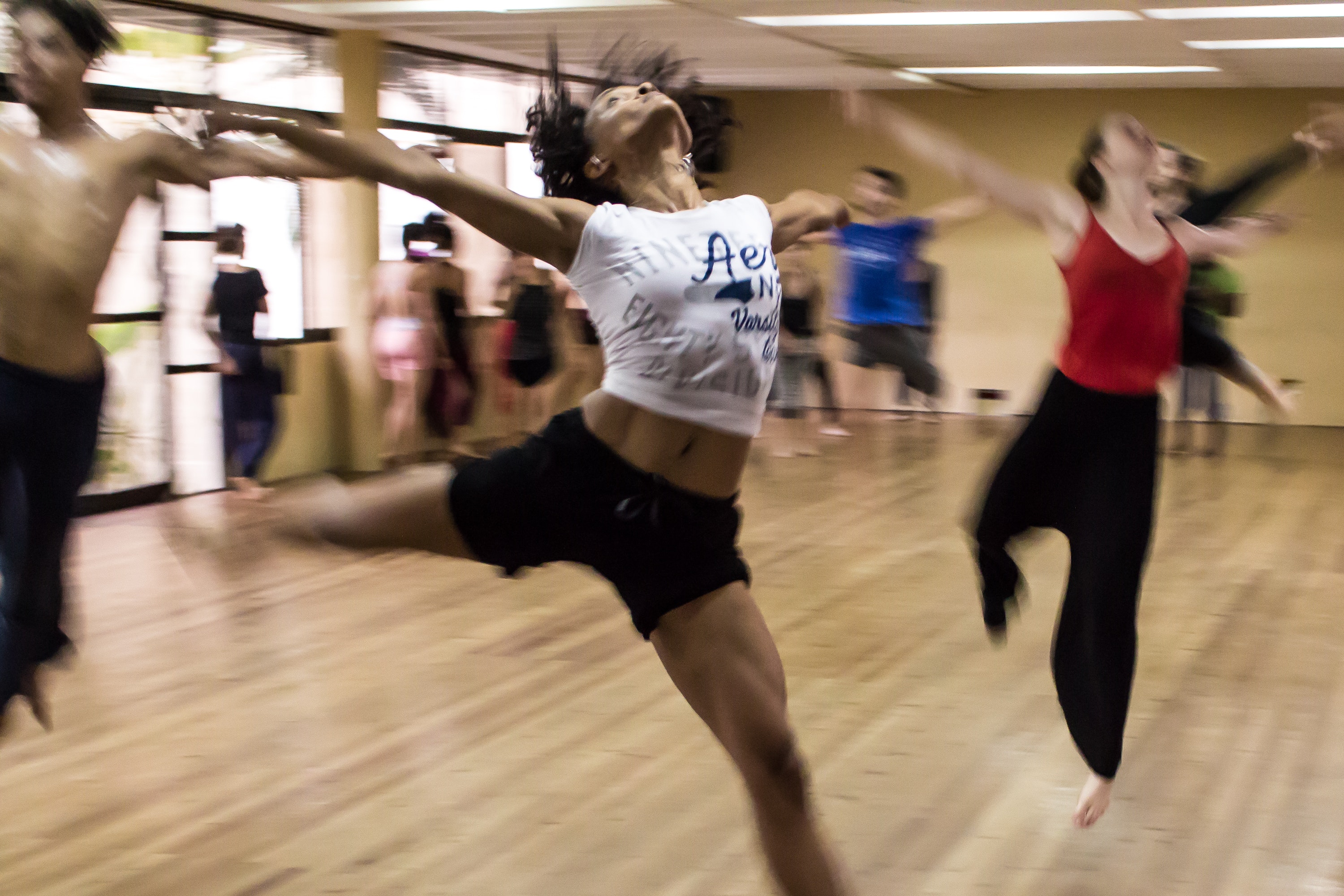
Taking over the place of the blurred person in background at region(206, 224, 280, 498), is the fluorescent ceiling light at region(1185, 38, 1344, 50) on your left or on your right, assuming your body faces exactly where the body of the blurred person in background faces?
on your right

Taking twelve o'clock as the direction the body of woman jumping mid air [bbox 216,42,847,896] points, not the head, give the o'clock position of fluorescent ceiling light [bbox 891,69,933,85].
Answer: The fluorescent ceiling light is roughly at 8 o'clock from the woman jumping mid air.

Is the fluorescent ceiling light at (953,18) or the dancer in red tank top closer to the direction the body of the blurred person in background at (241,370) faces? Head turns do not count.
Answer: the fluorescent ceiling light

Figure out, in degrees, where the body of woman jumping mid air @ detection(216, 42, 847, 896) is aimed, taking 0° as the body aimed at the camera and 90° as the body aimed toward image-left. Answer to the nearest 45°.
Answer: approximately 315°

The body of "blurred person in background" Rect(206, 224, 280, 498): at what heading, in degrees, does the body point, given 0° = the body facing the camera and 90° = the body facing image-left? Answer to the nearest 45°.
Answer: approximately 180°

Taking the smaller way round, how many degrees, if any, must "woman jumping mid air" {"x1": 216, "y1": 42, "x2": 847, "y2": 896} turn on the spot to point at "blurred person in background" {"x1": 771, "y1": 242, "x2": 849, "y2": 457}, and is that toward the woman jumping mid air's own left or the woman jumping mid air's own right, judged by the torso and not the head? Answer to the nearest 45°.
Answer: approximately 135° to the woman jumping mid air's own left
